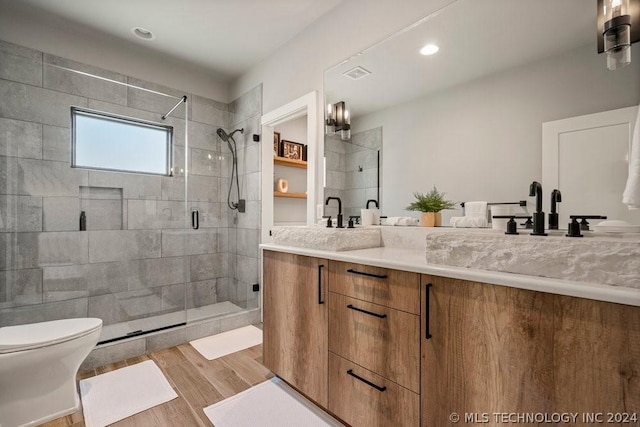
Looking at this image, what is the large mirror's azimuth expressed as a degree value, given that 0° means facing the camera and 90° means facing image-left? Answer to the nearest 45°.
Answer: approximately 45°

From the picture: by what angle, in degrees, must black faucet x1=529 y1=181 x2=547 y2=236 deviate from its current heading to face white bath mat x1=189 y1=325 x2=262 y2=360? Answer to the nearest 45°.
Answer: approximately 45° to its right

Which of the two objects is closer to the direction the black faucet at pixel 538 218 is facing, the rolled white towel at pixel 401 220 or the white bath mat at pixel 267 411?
the white bath mat

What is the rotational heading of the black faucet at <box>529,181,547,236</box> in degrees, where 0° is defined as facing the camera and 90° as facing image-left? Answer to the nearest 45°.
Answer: approximately 45°

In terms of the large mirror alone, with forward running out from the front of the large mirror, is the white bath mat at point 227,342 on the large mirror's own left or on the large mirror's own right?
on the large mirror's own right

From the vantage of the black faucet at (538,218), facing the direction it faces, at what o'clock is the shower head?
The shower head is roughly at 2 o'clock from the black faucet.
